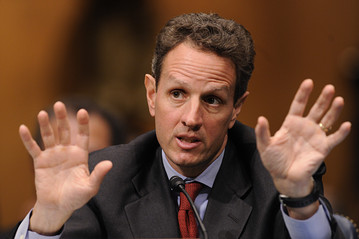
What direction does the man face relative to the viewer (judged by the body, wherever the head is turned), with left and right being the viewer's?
facing the viewer
